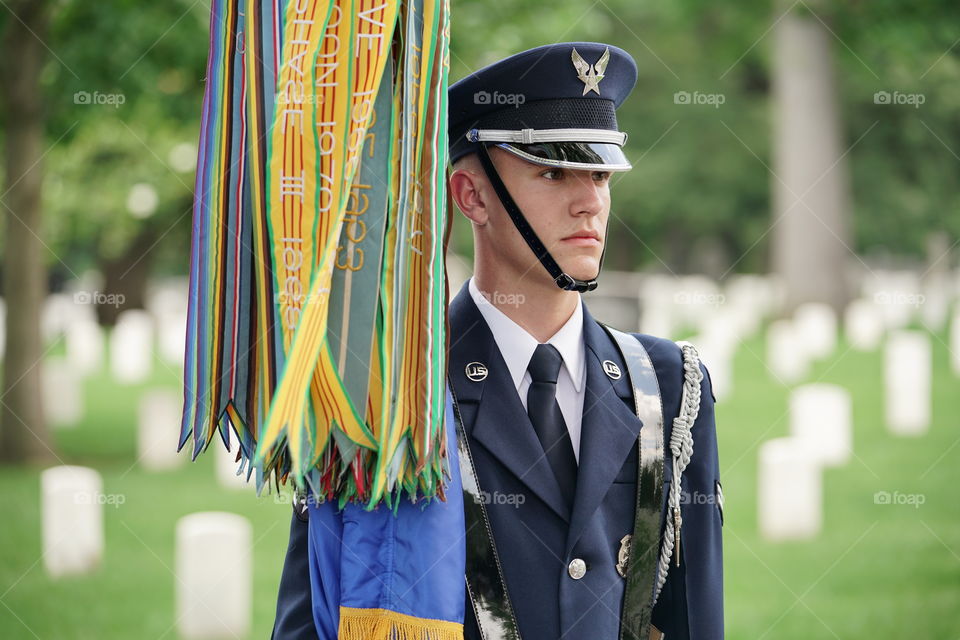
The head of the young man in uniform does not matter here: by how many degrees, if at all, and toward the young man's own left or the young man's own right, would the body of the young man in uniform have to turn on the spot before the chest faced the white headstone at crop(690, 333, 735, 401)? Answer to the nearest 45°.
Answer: approximately 135° to the young man's own left

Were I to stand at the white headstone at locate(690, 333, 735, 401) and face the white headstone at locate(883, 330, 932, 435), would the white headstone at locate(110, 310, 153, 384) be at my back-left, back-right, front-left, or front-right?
back-right

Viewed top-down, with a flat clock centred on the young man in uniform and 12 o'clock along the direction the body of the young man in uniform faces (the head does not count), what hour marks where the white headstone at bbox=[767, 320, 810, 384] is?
The white headstone is roughly at 8 o'clock from the young man in uniform.

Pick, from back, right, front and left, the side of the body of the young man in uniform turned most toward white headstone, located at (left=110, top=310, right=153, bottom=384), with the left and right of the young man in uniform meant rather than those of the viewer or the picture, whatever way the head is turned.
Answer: back

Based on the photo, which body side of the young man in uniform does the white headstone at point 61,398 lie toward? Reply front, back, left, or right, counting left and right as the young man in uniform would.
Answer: back

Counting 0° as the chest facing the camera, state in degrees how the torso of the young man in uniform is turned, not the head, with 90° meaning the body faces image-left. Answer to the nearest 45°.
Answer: approximately 315°

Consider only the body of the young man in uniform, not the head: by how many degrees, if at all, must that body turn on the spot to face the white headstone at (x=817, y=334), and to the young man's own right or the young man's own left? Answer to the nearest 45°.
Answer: approximately 135° to the young man's own left

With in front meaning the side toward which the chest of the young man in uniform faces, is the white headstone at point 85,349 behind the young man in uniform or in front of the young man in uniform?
behind

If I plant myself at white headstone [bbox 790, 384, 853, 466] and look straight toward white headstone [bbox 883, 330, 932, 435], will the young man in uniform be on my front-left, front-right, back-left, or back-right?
back-right

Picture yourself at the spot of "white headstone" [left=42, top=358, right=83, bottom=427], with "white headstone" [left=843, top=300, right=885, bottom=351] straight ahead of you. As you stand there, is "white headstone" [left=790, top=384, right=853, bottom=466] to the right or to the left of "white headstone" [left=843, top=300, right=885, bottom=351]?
right
